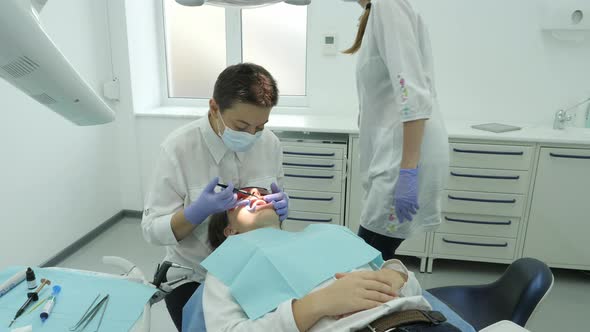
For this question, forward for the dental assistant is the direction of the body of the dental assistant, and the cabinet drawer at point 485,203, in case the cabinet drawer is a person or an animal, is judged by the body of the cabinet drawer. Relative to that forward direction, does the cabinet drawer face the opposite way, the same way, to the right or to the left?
to the left

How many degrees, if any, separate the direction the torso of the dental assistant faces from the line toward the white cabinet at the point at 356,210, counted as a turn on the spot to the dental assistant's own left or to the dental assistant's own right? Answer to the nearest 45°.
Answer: approximately 90° to the dental assistant's own right

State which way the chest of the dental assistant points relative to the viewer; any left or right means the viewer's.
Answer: facing to the left of the viewer

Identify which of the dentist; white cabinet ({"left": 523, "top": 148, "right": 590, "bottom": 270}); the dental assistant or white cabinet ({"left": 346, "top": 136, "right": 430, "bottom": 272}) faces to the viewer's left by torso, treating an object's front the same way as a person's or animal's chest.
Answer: the dental assistant

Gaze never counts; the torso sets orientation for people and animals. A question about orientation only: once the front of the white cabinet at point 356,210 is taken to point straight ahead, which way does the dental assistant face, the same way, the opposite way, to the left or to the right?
to the right

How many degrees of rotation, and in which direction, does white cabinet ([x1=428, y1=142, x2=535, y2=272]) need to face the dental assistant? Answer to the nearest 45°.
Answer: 0° — it already faces them

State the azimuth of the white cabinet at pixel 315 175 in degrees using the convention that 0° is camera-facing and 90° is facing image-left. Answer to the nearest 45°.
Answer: approximately 0°
